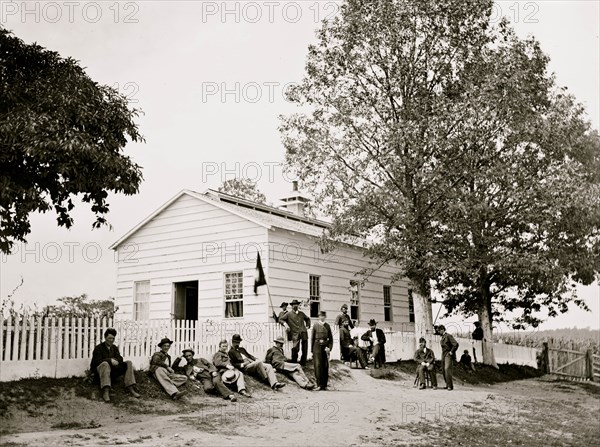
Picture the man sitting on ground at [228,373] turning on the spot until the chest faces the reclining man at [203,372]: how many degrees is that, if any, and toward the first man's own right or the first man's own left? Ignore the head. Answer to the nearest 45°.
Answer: approximately 135° to the first man's own right

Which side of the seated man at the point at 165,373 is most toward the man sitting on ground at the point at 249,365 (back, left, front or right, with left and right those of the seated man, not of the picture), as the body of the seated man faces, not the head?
left

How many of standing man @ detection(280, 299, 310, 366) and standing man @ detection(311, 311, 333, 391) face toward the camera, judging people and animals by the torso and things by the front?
2

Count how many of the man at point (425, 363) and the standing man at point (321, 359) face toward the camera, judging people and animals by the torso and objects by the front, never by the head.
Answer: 2

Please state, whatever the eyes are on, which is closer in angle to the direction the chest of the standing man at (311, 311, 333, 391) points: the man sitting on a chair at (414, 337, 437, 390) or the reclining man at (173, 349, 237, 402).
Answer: the reclining man

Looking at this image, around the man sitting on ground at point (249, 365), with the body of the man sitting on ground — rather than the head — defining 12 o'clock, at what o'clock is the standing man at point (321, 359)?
The standing man is roughly at 10 o'clock from the man sitting on ground.

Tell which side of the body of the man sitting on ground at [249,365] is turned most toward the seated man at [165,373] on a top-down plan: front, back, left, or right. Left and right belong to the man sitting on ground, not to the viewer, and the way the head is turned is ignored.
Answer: right
